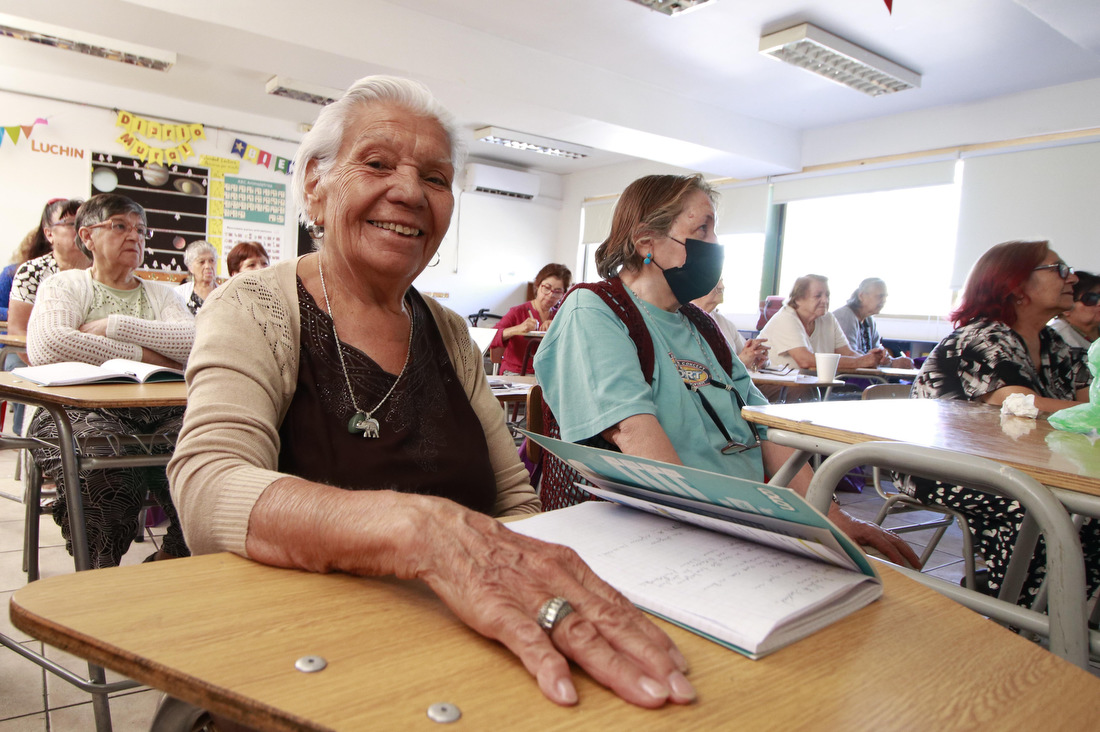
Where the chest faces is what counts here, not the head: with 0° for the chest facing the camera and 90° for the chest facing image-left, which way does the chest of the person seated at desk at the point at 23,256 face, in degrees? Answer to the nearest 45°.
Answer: approximately 270°

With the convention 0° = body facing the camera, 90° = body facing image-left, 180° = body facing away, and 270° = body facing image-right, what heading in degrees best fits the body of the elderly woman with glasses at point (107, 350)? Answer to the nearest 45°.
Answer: approximately 315°

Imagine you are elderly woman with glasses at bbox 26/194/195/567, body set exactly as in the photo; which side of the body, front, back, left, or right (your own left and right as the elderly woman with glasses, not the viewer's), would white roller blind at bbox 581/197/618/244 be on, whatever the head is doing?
left

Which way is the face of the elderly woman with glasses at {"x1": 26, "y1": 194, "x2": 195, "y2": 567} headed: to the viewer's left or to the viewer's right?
to the viewer's right

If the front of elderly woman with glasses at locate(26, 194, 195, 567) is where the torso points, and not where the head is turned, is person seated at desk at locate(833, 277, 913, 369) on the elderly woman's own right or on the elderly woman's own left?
on the elderly woman's own left
